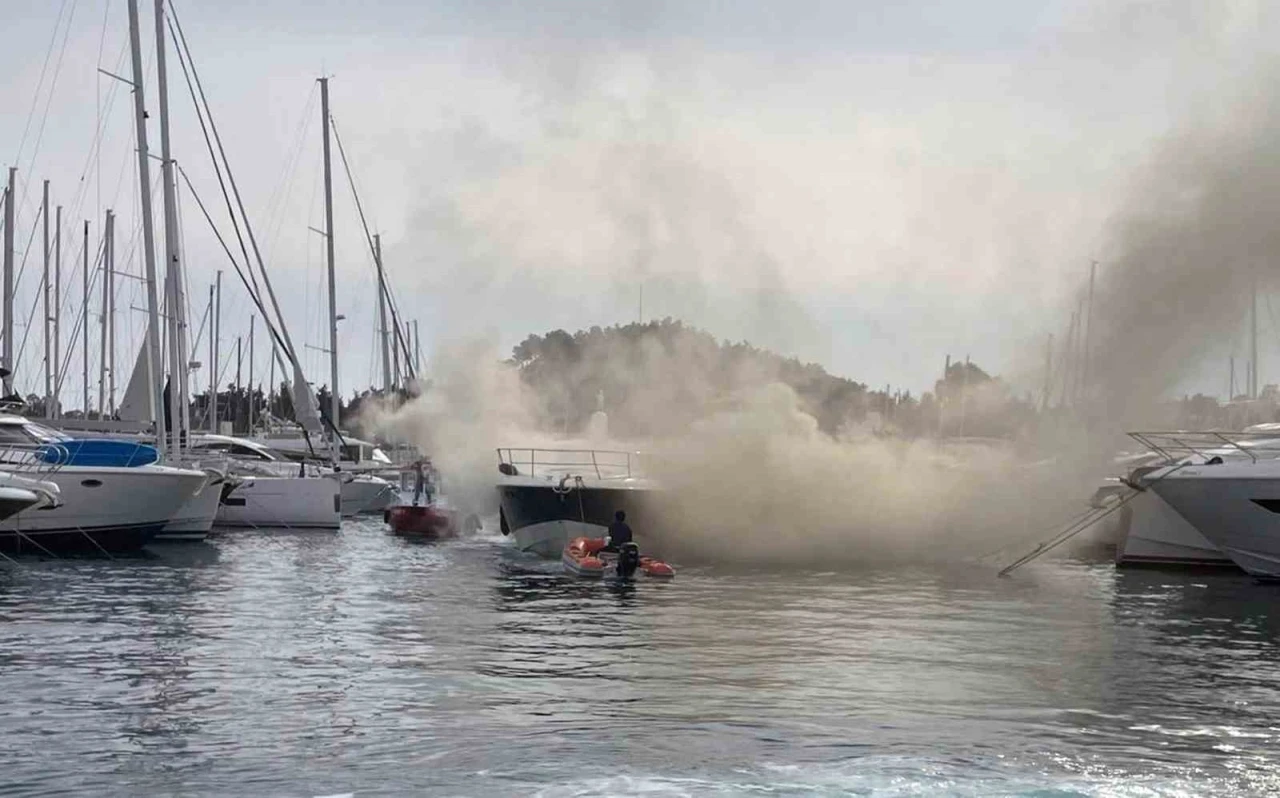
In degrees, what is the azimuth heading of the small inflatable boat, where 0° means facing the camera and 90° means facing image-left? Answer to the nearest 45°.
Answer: approximately 135°

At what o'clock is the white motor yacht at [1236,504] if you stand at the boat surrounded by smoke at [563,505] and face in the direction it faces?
The white motor yacht is roughly at 10 o'clock from the boat surrounded by smoke.

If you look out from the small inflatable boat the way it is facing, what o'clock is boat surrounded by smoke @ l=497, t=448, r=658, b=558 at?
The boat surrounded by smoke is roughly at 1 o'clock from the small inflatable boat.

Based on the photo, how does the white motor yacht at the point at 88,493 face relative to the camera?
to the viewer's right

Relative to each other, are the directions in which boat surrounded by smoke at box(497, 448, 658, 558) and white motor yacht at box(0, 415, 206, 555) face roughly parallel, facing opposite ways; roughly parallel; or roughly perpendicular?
roughly perpendicular

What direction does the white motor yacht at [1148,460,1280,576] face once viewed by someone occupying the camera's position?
facing to the left of the viewer

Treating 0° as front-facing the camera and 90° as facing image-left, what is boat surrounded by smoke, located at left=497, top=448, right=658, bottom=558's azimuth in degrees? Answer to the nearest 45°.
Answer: approximately 0°
